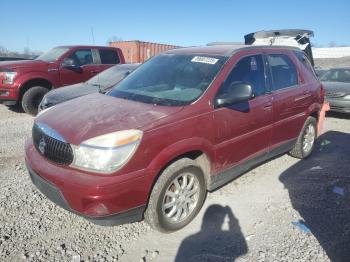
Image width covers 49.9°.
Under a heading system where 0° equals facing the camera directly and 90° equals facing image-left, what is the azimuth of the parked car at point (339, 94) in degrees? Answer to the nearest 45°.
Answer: approximately 45°

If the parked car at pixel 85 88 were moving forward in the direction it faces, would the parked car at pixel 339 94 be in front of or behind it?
behind

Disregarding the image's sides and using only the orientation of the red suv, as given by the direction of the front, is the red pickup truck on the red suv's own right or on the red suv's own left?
on the red suv's own right

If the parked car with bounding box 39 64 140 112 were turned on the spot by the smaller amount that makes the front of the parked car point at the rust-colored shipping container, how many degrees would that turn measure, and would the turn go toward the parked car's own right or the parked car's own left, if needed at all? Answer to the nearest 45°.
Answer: approximately 135° to the parked car's own right

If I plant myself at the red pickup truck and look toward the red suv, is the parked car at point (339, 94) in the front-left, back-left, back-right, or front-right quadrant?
front-left

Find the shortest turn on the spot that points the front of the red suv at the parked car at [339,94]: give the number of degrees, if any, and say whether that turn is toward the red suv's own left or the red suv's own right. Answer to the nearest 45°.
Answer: approximately 180°

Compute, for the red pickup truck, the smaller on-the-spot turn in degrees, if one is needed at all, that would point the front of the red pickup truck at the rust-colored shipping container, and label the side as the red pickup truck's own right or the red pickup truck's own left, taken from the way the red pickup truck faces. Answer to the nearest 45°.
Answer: approximately 180°

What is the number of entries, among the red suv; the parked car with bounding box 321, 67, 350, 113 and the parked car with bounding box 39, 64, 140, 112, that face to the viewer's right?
0

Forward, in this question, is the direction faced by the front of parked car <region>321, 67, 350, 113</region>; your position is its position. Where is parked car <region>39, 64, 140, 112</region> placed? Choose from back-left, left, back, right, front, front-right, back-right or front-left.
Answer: front

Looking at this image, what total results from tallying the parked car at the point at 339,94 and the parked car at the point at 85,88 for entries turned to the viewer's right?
0

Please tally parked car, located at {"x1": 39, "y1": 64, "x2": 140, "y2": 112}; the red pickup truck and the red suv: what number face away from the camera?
0

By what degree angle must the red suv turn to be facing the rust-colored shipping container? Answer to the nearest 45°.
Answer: approximately 135° to its right

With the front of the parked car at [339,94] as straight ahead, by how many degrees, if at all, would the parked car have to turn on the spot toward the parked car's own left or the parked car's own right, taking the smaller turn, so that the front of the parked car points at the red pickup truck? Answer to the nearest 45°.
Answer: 0° — it already faces it

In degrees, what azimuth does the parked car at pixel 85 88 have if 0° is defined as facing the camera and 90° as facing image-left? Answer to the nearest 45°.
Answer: approximately 45°

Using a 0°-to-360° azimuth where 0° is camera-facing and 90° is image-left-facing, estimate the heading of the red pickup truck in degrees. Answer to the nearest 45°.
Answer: approximately 45°

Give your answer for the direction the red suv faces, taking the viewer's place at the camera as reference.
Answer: facing the viewer and to the left of the viewer

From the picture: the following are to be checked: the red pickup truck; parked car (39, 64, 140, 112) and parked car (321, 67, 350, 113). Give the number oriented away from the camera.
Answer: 0
